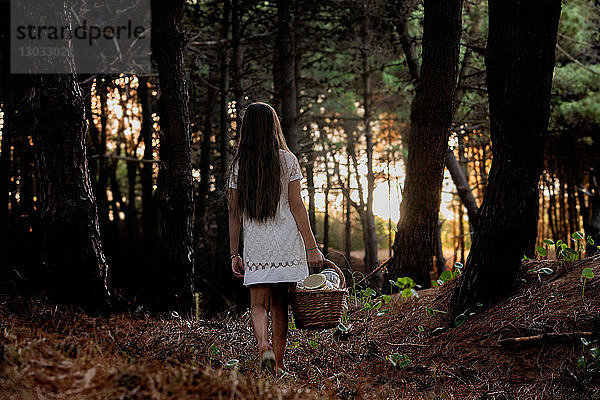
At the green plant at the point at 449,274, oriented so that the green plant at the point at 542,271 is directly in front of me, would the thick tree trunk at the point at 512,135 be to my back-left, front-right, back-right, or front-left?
front-right

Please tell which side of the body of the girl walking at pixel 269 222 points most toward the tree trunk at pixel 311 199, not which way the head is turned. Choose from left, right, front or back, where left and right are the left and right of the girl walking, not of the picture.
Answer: front

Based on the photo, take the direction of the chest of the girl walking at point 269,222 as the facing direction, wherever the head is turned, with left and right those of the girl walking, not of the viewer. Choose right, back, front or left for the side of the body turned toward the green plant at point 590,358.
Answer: right

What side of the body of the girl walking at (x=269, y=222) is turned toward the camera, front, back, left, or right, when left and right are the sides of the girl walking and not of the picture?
back

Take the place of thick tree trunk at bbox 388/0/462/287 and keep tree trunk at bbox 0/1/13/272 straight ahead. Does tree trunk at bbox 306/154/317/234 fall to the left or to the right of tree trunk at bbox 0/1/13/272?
right

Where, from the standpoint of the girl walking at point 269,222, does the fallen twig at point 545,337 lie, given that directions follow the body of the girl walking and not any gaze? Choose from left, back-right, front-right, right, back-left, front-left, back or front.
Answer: right

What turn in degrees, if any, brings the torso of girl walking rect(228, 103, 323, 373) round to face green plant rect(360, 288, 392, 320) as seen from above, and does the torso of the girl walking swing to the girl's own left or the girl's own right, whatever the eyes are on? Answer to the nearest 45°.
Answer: approximately 45° to the girl's own right

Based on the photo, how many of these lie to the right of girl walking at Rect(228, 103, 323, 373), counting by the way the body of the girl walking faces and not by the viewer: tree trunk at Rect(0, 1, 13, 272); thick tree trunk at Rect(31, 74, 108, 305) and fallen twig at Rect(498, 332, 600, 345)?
1

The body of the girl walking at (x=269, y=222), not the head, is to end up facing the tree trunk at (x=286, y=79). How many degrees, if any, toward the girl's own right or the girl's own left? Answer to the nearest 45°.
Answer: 0° — they already face it

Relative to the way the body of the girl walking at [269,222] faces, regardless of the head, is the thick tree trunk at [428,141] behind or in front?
in front

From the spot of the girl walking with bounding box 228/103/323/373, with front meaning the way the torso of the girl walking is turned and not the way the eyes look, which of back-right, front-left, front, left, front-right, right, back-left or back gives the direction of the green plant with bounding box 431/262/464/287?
front-right
